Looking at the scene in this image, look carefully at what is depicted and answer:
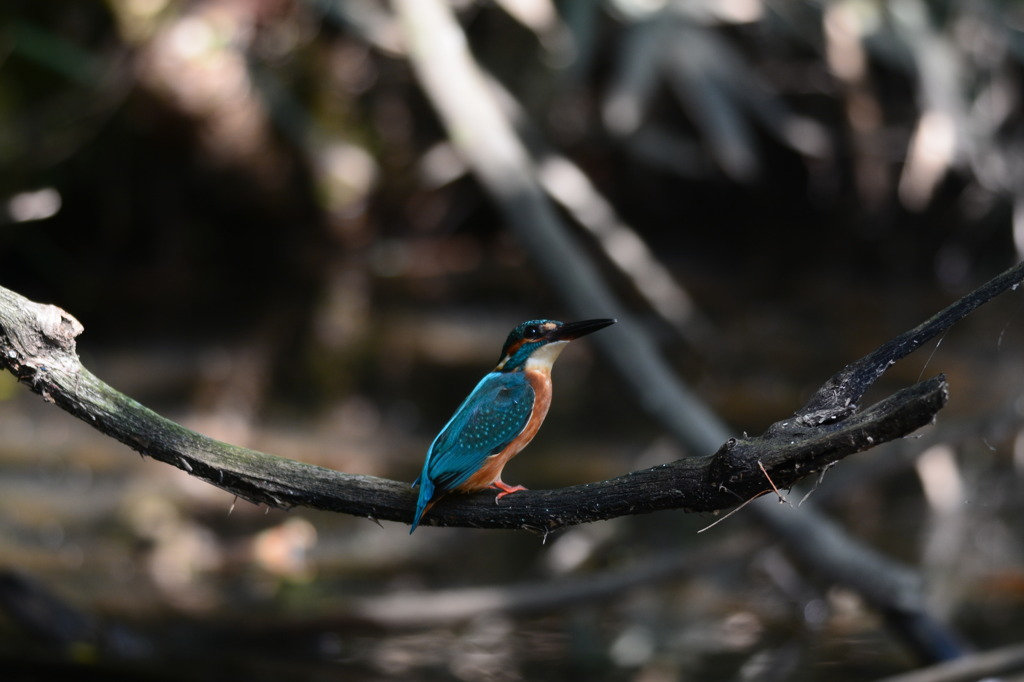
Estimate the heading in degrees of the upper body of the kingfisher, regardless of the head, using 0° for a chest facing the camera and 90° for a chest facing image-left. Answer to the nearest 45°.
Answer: approximately 270°
